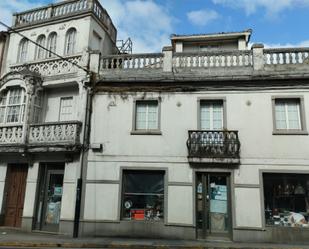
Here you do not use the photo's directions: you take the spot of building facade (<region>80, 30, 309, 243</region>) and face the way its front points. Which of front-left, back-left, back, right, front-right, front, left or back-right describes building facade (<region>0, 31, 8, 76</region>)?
right

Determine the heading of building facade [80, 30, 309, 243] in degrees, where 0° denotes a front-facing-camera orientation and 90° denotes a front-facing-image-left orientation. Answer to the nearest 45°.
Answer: approximately 0°

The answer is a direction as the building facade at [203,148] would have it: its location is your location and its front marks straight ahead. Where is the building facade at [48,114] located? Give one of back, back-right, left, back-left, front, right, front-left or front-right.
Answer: right
